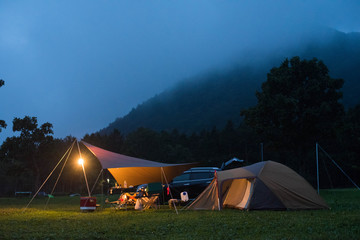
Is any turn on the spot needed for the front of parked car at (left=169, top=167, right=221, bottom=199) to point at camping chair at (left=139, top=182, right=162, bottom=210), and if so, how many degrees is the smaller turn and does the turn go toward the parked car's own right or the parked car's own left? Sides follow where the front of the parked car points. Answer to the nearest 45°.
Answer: approximately 45° to the parked car's own left

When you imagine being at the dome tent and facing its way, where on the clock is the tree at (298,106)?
The tree is roughly at 5 o'clock from the dome tent.

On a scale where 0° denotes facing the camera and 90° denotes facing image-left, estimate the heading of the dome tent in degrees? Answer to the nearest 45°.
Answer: approximately 45°

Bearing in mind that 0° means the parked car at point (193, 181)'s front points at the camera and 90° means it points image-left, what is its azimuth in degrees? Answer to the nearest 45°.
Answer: approximately 90°

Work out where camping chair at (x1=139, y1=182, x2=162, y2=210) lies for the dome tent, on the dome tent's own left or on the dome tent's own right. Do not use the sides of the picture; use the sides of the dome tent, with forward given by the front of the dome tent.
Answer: on the dome tent's own right

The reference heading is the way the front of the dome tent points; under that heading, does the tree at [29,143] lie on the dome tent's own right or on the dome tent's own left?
on the dome tent's own right

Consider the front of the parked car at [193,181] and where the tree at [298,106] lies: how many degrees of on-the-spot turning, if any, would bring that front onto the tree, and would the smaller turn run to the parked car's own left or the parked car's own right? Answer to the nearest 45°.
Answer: approximately 135° to the parked car's own right

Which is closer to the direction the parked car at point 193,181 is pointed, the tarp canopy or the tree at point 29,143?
the tarp canopy
